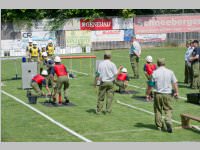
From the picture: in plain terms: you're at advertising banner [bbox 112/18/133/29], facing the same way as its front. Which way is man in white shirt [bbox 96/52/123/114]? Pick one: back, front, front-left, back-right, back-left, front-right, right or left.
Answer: front

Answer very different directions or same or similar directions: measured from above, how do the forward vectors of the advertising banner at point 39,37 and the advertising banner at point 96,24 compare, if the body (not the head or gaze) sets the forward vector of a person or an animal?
same or similar directions

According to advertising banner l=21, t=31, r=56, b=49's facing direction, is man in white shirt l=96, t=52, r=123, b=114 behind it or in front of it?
in front

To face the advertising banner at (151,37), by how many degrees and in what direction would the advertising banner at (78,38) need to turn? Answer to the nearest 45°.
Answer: approximately 90° to its left

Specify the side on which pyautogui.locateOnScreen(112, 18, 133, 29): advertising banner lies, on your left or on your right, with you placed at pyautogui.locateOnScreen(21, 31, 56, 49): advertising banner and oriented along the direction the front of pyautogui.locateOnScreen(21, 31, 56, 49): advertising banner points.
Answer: on your left

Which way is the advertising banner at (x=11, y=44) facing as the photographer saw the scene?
facing the viewer

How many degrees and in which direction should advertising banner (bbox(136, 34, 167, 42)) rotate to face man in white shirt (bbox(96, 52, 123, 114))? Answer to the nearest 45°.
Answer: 0° — it already faces them

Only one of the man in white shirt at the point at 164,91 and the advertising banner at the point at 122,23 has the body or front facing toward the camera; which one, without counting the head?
the advertising banner

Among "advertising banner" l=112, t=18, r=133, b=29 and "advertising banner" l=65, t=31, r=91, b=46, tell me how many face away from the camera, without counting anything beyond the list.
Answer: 0

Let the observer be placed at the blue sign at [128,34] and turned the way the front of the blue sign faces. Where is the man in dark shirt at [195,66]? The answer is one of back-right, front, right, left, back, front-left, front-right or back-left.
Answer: front

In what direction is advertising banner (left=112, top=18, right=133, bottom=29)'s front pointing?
toward the camera

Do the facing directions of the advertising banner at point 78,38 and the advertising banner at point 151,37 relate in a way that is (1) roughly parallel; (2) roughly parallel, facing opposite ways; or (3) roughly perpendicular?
roughly parallel

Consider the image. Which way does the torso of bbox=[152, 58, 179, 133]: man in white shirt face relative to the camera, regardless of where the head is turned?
away from the camera

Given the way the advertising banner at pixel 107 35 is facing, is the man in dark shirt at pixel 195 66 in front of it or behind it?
in front

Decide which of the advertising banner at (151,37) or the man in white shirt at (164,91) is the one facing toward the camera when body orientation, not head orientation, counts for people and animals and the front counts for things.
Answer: the advertising banner

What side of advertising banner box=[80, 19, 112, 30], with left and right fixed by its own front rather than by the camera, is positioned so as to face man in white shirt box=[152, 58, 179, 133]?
front

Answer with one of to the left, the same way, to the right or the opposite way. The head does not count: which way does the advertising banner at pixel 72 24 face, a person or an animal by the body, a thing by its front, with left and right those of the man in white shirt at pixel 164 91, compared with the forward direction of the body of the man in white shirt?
the opposite way

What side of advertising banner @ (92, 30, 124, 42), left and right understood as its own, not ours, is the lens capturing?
front
